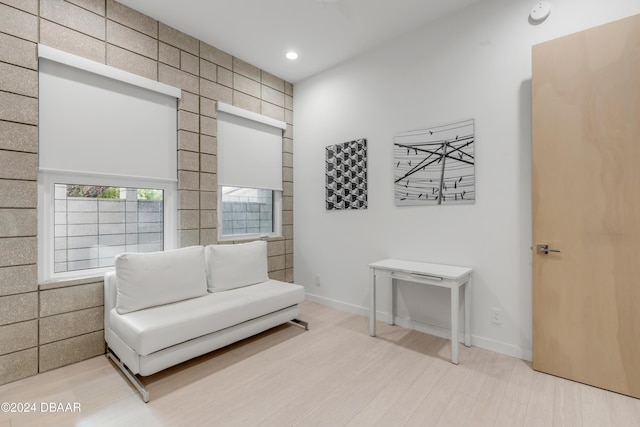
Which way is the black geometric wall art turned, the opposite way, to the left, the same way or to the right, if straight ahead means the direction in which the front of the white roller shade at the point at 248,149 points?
to the right

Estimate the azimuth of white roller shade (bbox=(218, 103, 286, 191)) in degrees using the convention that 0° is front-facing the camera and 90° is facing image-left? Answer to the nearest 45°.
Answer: approximately 315°

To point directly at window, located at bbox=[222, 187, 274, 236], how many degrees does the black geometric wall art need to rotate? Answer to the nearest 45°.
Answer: approximately 45° to its right

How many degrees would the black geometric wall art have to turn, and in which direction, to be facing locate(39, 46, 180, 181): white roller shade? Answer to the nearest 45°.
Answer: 0° — it already faces it

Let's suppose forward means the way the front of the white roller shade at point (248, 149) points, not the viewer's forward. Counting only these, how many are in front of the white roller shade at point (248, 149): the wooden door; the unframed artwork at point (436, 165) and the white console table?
3

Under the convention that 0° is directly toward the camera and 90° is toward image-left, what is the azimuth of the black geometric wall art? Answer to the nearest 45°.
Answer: approximately 45°

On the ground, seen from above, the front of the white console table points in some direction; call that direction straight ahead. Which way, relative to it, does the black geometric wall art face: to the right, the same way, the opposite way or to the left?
the same way

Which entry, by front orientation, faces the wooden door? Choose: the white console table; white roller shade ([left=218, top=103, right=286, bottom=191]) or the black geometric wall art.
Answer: the white roller shade

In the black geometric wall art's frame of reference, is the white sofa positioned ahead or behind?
ahead

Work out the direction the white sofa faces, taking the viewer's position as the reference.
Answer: facing the viewer and to the right of the viewer

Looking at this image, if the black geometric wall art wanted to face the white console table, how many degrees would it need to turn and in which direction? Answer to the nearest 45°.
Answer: approximately 90° to its left

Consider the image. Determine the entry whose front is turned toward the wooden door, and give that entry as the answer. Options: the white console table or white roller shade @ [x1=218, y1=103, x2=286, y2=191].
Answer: the white roller shade

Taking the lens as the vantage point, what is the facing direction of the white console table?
facing the viewer and to the left of the viewer

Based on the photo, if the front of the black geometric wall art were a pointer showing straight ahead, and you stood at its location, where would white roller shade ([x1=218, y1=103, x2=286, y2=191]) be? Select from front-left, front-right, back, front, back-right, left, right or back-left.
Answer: front-right

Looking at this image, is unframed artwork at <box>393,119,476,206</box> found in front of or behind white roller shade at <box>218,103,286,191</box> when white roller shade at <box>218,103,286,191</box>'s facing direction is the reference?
in front

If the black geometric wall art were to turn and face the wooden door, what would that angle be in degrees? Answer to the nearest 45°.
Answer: approximately 90° to its left
